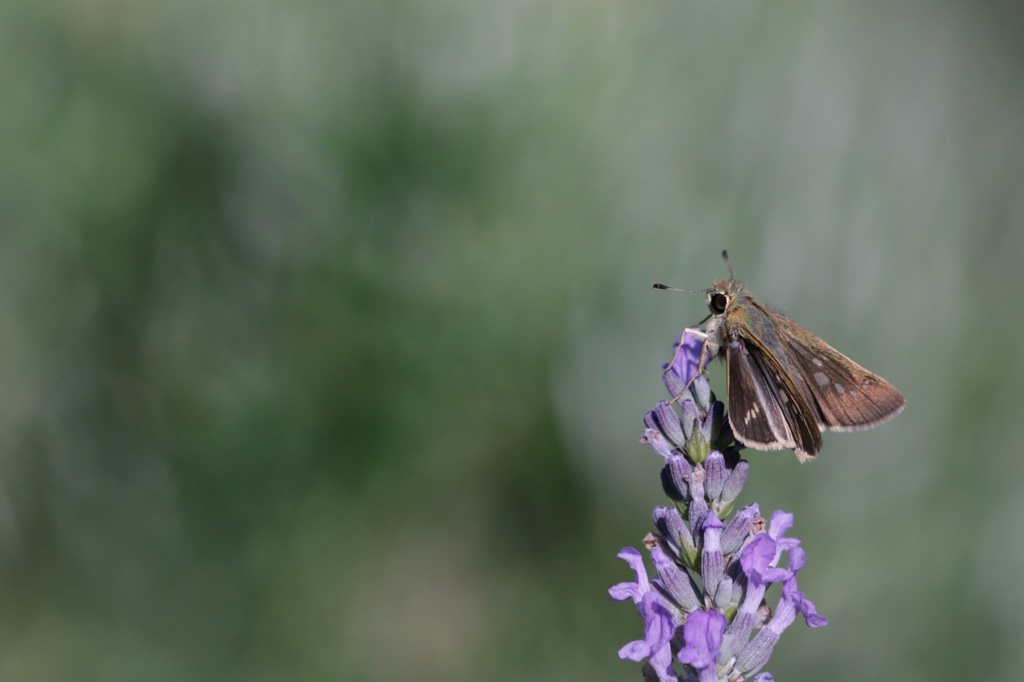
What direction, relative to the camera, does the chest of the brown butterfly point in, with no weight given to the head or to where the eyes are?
to the viewer's left
